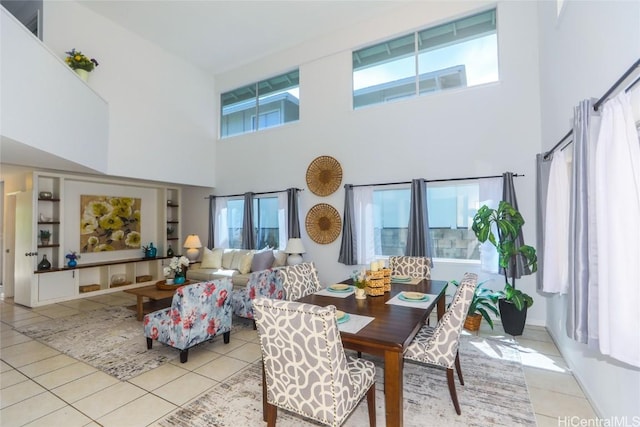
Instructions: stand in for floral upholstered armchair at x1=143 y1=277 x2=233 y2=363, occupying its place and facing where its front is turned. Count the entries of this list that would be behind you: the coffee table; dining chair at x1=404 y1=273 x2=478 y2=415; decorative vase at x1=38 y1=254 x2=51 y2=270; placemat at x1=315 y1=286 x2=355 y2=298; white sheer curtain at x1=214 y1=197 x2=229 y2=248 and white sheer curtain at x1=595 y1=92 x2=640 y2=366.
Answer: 3

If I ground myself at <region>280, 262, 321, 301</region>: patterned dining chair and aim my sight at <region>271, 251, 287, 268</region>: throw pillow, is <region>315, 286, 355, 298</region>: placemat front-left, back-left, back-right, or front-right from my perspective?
back-right

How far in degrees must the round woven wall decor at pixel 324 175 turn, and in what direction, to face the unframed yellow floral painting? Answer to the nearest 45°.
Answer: approximately 90° to its right

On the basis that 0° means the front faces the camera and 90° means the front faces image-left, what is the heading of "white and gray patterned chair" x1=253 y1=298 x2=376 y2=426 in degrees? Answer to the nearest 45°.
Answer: approximately 225°

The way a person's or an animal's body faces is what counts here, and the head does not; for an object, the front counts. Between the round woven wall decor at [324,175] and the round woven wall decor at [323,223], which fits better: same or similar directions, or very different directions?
same or similar directions

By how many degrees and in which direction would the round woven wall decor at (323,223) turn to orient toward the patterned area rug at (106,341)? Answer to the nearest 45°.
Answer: approximately 45° to its right

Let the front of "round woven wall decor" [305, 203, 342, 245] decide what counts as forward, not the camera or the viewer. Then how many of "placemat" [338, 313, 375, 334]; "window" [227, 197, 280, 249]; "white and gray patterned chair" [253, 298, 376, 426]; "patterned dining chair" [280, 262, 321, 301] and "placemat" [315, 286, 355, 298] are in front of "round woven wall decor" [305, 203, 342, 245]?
4

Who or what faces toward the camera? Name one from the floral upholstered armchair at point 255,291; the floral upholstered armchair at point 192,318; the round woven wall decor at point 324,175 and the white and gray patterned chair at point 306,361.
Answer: the round woven wall decor

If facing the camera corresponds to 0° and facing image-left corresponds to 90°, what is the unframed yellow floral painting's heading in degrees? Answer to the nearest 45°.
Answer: approximately 315°

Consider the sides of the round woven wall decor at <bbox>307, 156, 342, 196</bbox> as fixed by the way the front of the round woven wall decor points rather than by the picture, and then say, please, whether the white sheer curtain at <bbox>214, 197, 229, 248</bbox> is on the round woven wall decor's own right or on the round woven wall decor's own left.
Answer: on the round woven wall decor's own right

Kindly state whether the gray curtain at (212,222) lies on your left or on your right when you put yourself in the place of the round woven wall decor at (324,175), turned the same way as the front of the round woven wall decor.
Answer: on your right

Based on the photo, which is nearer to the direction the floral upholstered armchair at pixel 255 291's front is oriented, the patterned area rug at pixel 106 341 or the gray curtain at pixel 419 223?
the patterned area rug

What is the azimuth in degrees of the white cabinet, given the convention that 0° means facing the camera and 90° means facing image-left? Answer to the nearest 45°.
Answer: approximately 315°

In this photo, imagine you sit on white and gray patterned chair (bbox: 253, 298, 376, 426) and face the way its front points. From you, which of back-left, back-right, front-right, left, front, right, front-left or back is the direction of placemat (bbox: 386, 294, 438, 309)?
front

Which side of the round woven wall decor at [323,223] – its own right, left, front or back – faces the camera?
front

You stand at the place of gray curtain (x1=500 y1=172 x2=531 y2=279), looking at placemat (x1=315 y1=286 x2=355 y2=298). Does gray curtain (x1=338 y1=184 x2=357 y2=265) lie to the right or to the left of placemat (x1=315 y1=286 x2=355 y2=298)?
right

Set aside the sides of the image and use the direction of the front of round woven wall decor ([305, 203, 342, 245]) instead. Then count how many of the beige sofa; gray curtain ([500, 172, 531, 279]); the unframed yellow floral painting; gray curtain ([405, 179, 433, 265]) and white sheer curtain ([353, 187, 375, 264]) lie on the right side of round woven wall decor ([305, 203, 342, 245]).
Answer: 2
